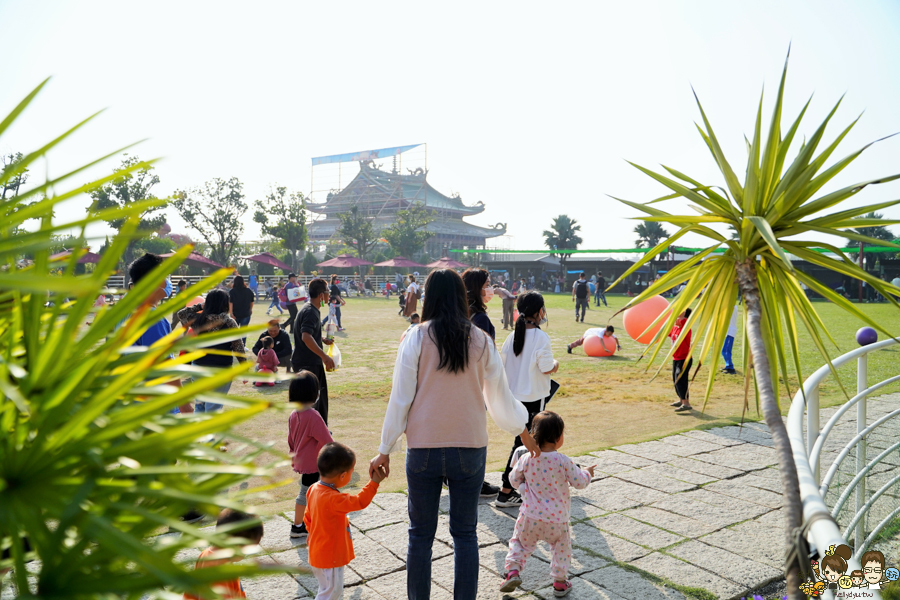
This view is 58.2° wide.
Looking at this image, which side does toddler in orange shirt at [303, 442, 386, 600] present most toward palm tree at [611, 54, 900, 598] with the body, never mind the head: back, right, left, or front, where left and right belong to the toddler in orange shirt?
right

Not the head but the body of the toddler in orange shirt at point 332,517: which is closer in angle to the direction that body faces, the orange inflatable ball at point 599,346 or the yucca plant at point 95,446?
the orange inflatable ball

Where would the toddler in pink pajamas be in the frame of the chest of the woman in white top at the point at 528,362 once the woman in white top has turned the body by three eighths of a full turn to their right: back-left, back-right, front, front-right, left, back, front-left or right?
front

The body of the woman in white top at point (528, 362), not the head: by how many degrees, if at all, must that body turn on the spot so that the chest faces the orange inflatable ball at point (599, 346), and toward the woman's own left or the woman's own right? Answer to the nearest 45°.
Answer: approximately 45° to the woman's own left

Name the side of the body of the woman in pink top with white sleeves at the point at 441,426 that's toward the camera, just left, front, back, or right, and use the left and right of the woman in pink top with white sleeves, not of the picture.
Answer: back

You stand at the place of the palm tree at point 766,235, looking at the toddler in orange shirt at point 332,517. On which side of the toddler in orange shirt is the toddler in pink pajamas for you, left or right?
right

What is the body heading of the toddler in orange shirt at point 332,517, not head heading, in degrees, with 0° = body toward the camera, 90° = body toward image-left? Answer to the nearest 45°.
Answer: approximately 225°

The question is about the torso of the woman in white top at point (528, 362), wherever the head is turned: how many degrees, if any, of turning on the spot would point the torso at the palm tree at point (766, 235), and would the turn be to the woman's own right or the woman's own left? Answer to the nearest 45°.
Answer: approximately 135° to the woman's own right
